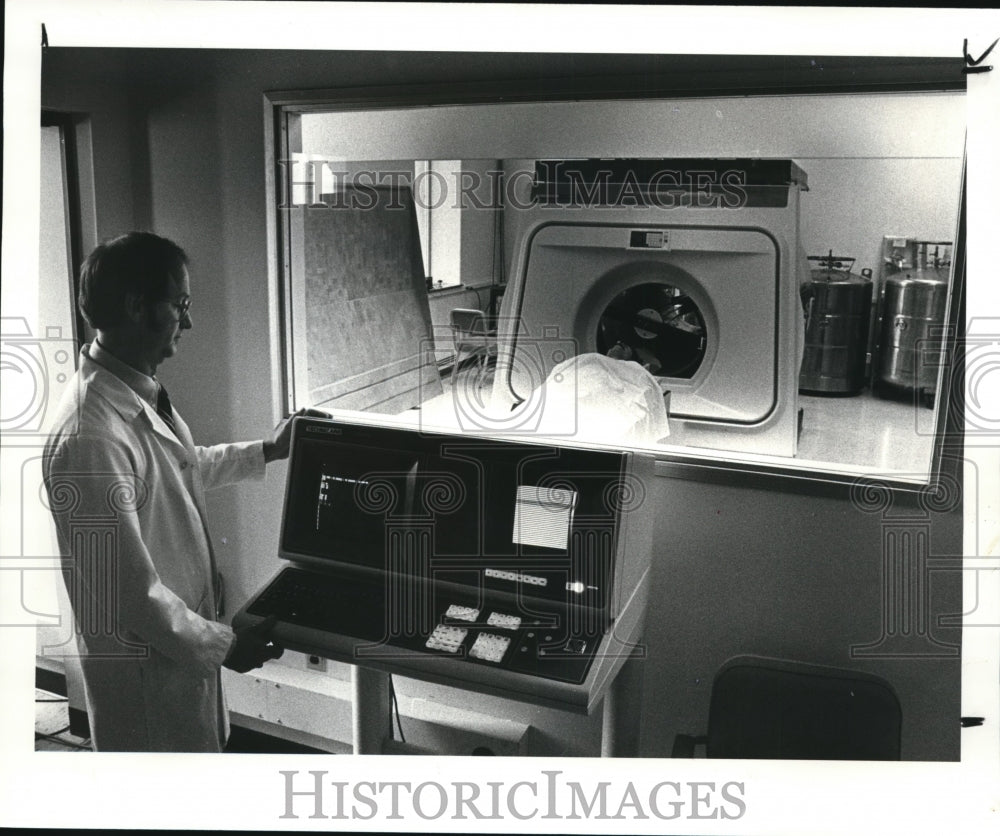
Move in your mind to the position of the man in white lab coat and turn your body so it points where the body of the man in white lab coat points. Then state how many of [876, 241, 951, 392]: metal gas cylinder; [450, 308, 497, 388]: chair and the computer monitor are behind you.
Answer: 0

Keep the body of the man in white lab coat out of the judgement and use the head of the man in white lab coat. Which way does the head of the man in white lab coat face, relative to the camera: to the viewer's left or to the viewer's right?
to the viewer's right

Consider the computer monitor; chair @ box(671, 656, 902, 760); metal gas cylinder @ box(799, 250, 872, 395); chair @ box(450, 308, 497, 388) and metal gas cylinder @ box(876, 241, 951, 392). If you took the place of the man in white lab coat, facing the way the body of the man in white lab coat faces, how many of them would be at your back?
0

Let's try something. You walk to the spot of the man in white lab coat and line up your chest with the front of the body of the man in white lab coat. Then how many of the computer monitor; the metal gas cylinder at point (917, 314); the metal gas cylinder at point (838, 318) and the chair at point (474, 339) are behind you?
0

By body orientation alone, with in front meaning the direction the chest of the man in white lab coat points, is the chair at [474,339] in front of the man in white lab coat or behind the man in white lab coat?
in front

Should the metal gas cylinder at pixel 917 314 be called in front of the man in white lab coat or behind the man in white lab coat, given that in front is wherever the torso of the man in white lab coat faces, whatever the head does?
in front

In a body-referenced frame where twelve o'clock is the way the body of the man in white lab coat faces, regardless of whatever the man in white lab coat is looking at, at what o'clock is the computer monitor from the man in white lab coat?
The computer monitor is roughly at 1 o'clock from the man in white lab coat.

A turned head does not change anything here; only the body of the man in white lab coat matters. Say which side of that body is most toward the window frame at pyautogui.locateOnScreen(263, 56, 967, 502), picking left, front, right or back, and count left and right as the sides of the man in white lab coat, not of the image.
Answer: front

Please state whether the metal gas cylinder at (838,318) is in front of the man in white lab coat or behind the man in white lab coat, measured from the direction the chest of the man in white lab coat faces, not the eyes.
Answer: in front

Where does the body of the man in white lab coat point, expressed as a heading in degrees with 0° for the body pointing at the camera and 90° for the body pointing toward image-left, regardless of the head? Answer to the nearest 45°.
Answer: approximately 270°
